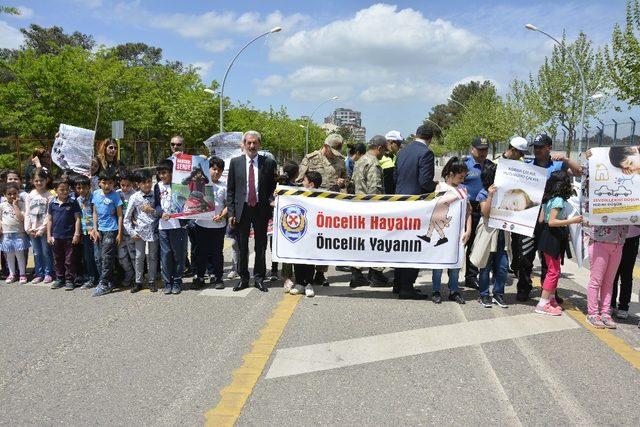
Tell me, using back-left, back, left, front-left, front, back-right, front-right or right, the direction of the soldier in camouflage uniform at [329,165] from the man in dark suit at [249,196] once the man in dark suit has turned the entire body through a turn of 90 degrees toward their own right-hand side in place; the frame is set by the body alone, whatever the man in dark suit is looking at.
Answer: back-right

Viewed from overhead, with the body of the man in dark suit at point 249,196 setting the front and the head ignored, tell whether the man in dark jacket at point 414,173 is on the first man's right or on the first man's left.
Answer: on the first man's left

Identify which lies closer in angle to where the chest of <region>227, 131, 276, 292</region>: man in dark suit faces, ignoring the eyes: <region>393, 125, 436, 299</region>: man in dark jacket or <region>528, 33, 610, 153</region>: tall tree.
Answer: the man in dark jacket

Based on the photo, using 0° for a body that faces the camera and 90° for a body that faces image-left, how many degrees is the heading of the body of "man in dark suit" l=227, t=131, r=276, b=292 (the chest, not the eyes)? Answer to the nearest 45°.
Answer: approximately 0°

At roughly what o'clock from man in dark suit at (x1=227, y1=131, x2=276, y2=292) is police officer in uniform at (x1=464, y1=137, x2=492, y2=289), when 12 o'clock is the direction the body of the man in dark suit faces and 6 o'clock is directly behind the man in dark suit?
The police officer in uniform is roughly at 9 o'clock from the man in dark suit.

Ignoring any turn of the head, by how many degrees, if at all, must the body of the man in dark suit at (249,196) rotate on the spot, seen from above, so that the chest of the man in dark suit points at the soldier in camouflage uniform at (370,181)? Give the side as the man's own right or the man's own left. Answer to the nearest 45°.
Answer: approximately 90° to the man's own left

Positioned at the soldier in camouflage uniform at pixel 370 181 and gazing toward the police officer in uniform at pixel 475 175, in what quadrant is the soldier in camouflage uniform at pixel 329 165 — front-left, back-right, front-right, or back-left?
back-left
